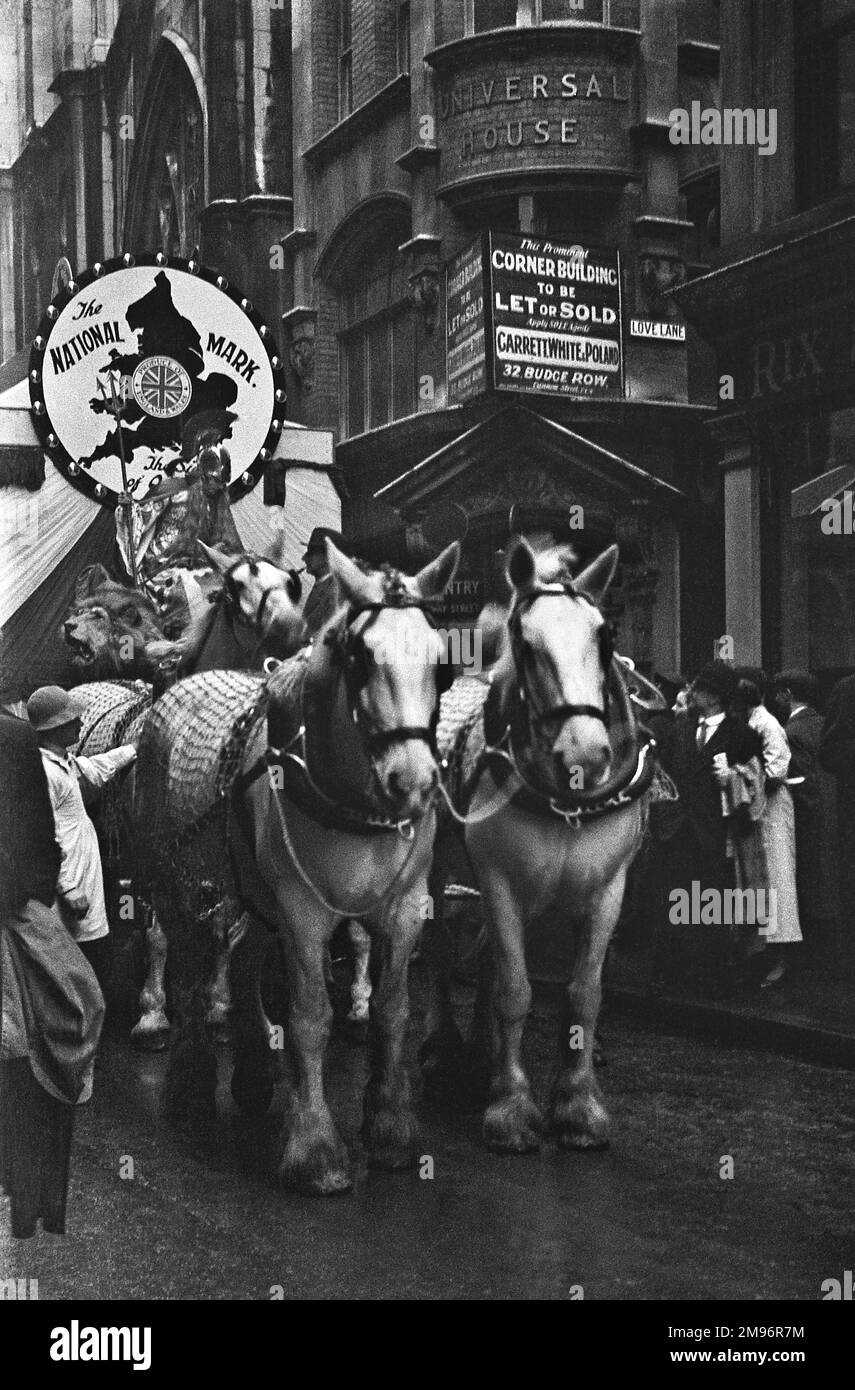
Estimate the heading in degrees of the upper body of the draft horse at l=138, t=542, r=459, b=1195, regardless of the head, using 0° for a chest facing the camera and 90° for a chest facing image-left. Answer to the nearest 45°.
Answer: approximately 315°

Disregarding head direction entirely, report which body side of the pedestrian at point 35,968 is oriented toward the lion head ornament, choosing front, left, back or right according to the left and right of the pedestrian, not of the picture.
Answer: front

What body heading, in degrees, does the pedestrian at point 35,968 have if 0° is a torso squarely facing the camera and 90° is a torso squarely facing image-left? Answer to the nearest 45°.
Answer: approximately 180°

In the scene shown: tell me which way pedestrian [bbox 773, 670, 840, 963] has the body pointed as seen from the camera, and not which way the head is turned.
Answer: to the viewer's left

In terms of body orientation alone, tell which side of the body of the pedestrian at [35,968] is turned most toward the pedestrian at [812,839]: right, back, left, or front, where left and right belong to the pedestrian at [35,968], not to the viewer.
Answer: front

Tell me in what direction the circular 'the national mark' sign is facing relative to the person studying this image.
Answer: facing the viewer

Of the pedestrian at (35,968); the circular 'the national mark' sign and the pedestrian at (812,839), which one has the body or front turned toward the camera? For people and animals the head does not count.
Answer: the circular 'the national mark' sign

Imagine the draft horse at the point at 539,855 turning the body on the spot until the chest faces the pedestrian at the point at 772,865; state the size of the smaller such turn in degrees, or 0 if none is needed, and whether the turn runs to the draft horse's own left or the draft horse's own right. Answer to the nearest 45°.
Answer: approximately 135° to the draft horse's own left

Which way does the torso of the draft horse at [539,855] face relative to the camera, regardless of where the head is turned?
toward the camera

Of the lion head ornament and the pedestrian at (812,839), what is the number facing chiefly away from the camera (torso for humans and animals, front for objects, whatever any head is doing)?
0
